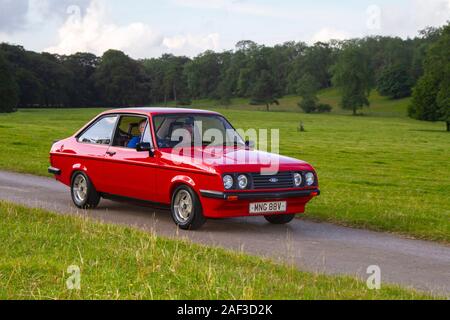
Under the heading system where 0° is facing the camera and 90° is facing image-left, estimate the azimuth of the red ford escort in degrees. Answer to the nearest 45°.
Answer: approximately 315°
